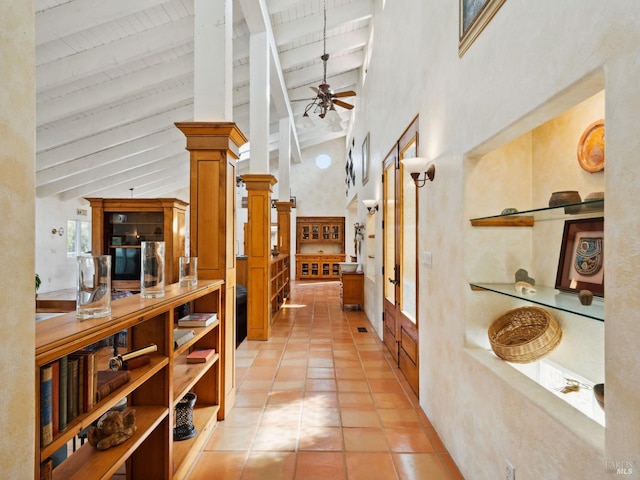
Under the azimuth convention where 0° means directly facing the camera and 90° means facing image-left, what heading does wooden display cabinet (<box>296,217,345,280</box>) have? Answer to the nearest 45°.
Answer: approximately 0°

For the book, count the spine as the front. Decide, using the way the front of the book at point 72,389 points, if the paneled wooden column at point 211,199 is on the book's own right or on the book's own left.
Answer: on the book's own left

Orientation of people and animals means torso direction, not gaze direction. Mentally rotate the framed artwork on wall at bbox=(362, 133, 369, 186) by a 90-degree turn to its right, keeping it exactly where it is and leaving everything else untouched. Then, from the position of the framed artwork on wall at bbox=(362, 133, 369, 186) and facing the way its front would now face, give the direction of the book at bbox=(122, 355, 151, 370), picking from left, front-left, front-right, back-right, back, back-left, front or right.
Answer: back

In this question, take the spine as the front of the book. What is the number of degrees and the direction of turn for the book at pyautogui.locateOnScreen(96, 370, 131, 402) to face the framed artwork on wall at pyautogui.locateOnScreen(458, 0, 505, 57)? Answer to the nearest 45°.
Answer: approximately 45° to its left

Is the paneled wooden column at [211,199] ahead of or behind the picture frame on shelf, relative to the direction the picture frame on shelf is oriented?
ahead

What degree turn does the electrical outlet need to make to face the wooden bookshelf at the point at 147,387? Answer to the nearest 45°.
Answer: approximately 45° to its right

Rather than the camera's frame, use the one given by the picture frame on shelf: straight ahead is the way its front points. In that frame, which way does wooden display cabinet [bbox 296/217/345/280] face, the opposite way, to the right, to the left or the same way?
to the left

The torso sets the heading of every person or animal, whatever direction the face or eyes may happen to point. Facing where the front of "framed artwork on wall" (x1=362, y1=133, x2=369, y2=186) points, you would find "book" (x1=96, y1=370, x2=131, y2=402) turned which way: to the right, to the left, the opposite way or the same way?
the opposite way

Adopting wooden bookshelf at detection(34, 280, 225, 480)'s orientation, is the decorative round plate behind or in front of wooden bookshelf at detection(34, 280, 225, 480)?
in front

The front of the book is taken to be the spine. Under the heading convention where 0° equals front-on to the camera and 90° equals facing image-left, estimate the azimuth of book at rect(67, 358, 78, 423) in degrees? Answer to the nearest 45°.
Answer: approximately 315°

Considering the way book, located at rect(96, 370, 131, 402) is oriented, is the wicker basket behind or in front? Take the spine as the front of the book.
in front

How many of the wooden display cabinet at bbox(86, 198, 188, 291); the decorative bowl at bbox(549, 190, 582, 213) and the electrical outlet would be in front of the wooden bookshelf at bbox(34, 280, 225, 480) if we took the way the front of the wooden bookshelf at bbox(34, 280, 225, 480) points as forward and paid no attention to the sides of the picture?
2

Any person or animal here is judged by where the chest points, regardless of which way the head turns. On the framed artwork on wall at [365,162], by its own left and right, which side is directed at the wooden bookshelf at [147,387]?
left

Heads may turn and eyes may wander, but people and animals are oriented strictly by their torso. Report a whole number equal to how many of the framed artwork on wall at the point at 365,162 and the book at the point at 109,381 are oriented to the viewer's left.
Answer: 1

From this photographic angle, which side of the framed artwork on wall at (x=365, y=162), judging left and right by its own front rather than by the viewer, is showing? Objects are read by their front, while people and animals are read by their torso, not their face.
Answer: left

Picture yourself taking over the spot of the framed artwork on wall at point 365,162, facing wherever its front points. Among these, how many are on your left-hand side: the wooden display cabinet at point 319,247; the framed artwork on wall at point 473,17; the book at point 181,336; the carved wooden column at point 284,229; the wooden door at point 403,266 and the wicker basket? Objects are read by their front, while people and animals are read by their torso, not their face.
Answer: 4
